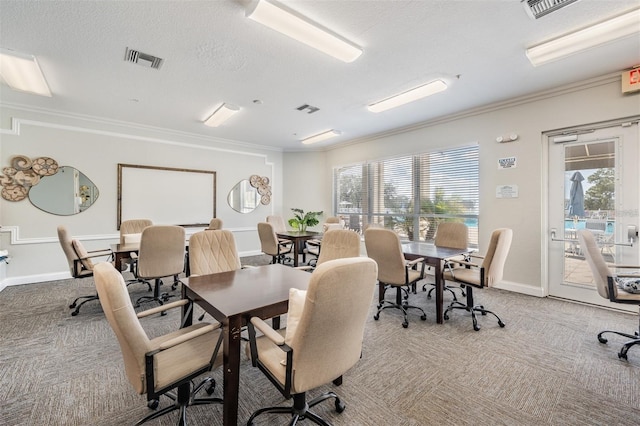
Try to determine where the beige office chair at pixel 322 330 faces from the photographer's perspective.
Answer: facing away from the viewer and to the left of the viewer

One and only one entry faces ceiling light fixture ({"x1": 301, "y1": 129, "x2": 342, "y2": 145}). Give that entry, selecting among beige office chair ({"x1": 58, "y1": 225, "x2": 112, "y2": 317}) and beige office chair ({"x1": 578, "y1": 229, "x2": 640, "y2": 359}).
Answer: beige office chair ({"x1": 58, "y1": 225, "x2": 112, "y2": 317})

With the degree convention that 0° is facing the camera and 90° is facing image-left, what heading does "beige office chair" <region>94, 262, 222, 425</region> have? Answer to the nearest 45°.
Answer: approximately 225°

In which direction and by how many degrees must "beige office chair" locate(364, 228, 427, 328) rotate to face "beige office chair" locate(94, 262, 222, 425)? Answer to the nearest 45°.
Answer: approximately 180°

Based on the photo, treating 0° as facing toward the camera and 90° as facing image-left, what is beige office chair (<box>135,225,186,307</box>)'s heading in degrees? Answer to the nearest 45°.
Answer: approximately 180°

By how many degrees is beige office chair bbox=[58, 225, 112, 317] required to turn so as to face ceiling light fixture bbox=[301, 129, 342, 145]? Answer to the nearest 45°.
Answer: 0° — it already faces it

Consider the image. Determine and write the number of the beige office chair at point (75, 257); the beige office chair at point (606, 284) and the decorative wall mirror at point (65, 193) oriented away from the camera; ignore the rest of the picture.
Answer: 0

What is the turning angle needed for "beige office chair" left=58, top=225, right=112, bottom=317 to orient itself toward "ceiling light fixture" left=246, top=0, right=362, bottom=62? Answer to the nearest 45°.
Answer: approximately 45° to its right

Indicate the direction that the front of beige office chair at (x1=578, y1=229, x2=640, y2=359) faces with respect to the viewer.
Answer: facing to the right of the viewer

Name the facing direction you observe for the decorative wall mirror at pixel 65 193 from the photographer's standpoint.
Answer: facing the viewer

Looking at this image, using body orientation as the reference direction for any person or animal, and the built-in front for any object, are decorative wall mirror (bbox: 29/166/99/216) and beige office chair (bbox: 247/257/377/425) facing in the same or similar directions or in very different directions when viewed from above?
very different directions

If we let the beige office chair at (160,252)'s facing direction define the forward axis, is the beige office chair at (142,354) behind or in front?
behind

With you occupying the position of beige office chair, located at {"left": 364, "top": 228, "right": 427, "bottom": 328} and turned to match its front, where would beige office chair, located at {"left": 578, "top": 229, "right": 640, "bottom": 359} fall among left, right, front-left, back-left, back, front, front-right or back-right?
front-right

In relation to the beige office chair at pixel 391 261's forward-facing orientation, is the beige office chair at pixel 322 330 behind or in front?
behind

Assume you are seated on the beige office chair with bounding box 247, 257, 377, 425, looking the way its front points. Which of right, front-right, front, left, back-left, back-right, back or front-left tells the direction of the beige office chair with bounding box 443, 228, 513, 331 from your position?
right

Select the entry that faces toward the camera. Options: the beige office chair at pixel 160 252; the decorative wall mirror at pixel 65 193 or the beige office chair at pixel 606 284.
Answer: the decorative wall mirror

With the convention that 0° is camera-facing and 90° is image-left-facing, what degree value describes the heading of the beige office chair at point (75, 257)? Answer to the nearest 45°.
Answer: approximately 270°
